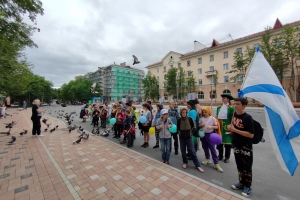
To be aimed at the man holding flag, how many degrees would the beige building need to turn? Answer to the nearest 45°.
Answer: approximately 45° to its left

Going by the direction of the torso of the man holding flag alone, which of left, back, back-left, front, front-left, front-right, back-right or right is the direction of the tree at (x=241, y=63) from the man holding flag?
back-right

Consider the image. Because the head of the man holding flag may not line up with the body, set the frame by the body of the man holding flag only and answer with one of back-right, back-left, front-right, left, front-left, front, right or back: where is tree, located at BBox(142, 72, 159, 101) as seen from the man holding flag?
right

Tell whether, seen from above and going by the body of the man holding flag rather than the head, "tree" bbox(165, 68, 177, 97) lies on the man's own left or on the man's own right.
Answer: on the man's own right

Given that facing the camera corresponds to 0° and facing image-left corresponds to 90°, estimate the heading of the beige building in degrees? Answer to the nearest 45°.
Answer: approximately 45°

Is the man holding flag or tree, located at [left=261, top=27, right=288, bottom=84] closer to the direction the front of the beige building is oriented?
the man holding flag

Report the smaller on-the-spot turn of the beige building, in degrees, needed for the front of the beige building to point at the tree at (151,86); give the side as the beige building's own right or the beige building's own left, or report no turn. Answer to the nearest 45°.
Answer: approximately 45° to the beige building's own right

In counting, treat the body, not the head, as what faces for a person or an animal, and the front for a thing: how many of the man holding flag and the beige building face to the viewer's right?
0

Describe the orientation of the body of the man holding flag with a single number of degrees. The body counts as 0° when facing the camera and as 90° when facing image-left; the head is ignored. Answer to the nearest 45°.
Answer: approximately 45°

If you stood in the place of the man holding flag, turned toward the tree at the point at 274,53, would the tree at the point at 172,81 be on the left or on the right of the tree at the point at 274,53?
left
